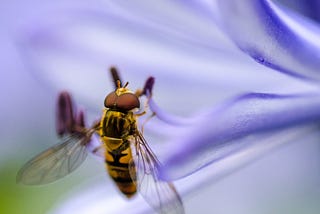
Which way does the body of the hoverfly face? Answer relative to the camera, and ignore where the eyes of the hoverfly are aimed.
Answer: away from the camera
